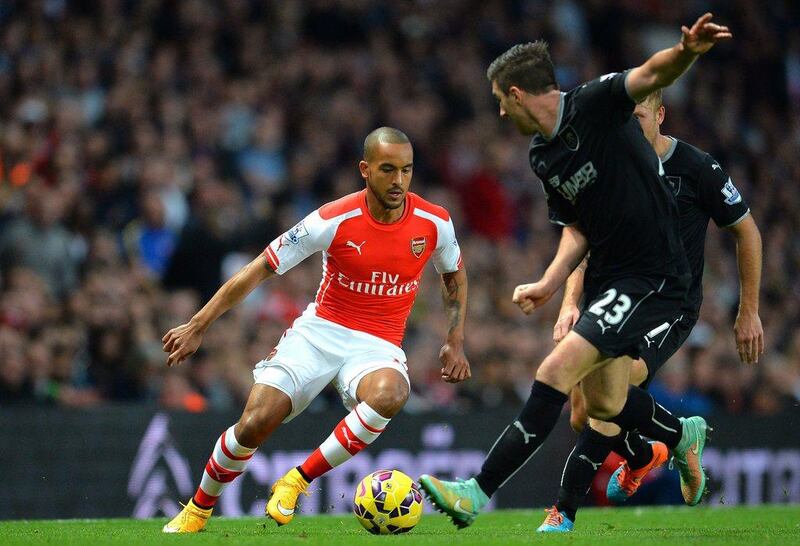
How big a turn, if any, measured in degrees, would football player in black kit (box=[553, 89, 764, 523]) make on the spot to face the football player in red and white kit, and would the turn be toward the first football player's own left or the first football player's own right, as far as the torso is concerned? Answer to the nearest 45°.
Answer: approximately 45° to the first football player's own right

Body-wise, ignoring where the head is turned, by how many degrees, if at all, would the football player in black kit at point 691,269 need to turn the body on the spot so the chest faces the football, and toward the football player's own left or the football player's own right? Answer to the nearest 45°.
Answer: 0° — they already face it

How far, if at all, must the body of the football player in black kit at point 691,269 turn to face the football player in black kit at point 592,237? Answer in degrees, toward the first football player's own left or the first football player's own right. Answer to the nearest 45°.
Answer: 0° — they already face them

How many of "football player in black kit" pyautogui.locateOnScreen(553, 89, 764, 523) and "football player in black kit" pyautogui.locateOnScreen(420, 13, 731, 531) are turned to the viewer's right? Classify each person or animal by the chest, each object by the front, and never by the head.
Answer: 0

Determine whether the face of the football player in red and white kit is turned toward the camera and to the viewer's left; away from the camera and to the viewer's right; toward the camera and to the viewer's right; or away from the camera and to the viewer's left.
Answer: toward the camera and to the viewer's right

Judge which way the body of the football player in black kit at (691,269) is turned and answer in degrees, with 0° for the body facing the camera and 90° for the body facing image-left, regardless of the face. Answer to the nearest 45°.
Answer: approximately 45°

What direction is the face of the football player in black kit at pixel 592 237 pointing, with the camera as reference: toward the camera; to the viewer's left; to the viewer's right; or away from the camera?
to the viewer's left

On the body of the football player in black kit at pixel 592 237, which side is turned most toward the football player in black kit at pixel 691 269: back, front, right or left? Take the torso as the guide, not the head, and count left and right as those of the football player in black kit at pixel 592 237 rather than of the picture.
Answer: back

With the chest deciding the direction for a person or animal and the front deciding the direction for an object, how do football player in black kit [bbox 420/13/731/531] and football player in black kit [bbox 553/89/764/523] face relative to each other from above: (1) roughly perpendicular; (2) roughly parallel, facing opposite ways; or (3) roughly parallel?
roughly parallel
